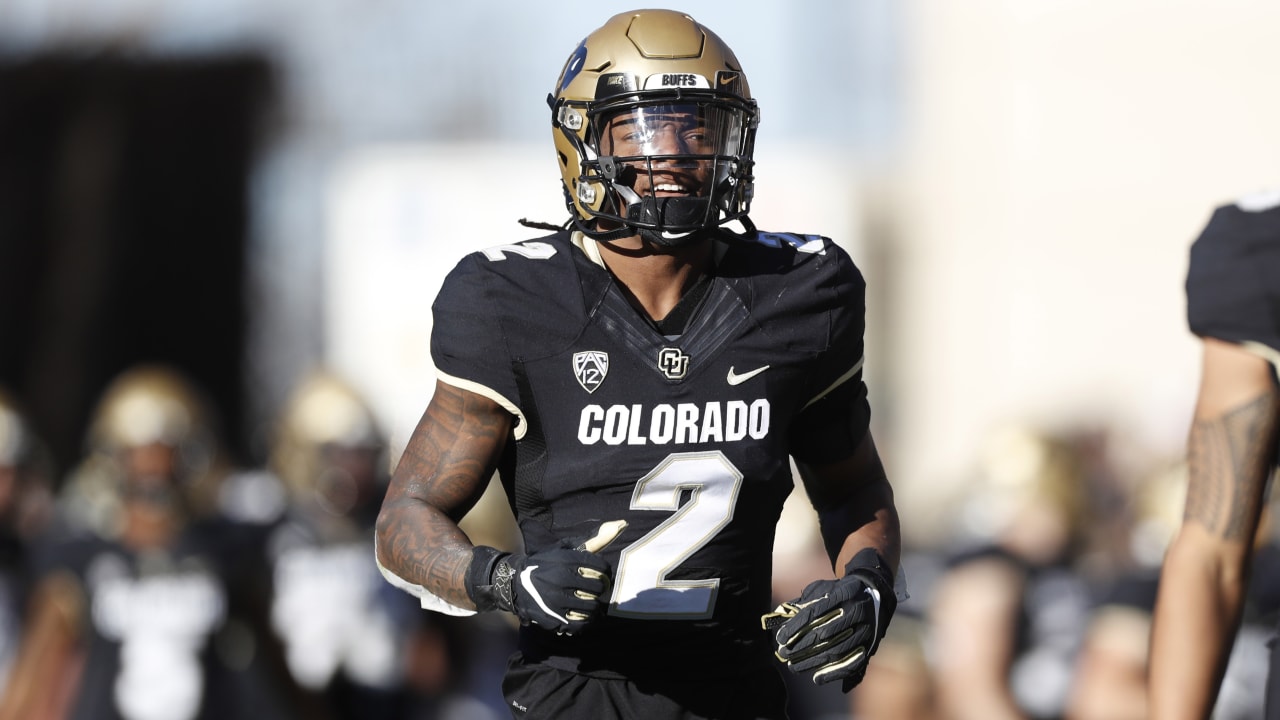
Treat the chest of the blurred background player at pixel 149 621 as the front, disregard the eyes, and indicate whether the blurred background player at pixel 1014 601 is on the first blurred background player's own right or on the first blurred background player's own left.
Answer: on the first blurred background player's own left

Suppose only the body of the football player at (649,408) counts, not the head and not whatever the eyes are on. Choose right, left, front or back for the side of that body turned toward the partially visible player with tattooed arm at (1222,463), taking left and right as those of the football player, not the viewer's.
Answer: left

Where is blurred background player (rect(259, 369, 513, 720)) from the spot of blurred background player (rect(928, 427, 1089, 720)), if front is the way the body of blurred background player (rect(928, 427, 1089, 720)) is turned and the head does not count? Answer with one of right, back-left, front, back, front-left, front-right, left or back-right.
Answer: back-right

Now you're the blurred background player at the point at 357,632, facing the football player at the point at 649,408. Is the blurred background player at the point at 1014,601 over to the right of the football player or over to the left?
left

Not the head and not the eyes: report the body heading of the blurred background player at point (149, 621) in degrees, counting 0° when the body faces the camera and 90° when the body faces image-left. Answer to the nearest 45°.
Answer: approximately 0°
